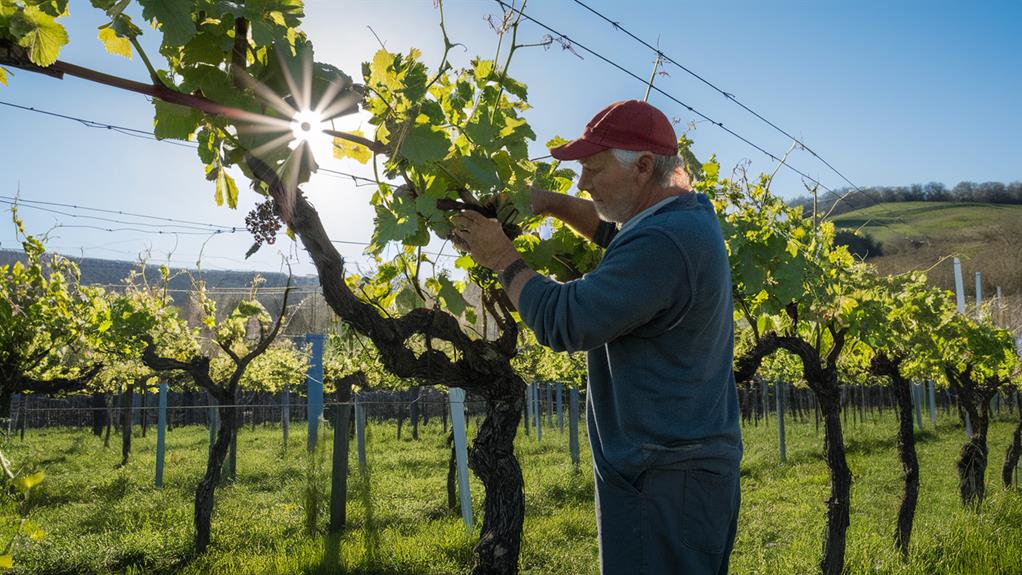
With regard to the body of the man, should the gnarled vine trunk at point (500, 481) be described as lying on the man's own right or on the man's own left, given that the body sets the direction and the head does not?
on the man's own right

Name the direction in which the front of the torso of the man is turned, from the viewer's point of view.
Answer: to the viewer's left

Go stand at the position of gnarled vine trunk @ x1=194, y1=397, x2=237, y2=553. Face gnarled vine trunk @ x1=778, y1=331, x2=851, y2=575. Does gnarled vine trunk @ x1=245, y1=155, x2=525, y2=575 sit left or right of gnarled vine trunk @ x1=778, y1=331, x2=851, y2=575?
right

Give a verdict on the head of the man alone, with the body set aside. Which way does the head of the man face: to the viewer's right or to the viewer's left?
to the viewer's left

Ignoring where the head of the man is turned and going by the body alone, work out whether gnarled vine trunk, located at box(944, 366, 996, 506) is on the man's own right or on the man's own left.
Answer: on the man's own right

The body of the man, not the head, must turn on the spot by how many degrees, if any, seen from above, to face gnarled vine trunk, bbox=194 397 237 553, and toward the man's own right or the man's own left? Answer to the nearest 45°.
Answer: approximately 45° to the man's own right
